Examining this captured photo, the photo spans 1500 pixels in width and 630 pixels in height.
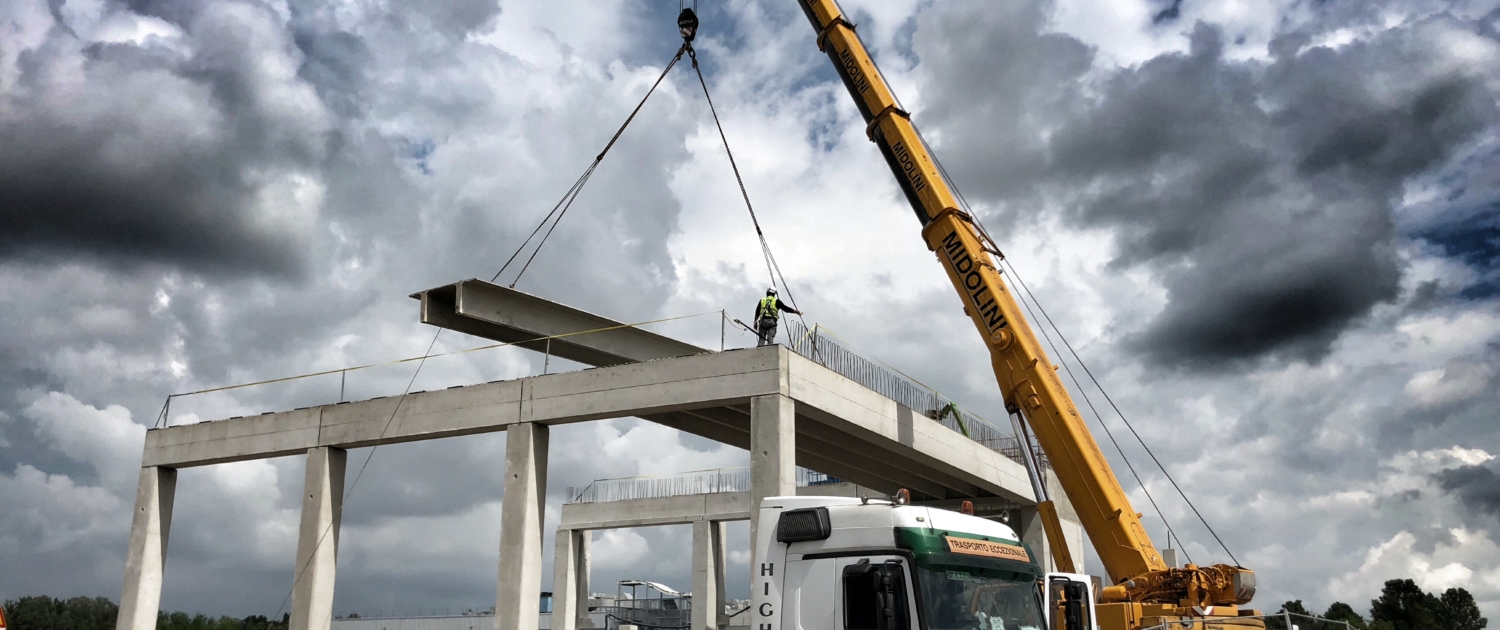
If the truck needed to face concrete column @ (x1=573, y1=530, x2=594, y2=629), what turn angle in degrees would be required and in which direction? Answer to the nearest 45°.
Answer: approximately 180°

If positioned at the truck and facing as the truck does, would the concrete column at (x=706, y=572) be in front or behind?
behind

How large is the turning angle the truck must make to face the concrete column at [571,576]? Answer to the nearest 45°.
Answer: approximately 180°

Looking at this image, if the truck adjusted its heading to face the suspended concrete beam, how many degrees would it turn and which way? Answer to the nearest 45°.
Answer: approximately 180°

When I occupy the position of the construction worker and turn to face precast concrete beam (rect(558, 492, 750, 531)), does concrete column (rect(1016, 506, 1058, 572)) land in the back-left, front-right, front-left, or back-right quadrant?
front-right

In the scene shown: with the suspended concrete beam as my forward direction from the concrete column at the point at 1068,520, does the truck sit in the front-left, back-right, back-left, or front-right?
front-left

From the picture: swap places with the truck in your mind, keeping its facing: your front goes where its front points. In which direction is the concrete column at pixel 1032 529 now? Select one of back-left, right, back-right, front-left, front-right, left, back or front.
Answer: back-left

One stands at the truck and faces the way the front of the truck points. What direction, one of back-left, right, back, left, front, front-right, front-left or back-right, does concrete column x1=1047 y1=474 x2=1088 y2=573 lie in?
back-left

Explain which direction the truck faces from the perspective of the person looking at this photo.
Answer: facing the viewer and to the right of the viewer
